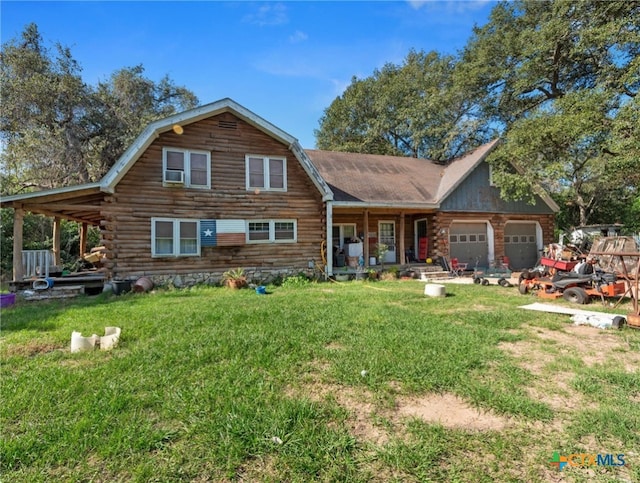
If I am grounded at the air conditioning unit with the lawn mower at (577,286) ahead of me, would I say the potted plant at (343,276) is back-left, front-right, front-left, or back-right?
front-left

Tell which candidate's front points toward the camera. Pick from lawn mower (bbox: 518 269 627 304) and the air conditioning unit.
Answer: the air conditioning unit

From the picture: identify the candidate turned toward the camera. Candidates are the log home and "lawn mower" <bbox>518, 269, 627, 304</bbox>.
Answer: the log home

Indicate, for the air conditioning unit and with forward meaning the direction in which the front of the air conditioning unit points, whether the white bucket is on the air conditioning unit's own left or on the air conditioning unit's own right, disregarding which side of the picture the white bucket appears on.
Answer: on the air conditioning unit's own left

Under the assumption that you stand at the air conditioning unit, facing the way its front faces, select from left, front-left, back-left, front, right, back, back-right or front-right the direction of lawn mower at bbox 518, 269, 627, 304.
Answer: front-left

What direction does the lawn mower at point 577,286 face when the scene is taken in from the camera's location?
facing to the left of the viewer

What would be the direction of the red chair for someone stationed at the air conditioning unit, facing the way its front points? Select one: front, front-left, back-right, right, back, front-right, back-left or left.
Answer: left

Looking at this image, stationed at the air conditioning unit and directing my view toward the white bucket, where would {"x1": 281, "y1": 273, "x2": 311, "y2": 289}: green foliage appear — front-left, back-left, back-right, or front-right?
front-left

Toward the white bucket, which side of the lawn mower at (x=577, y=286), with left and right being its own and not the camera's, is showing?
front

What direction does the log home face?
toward the camera

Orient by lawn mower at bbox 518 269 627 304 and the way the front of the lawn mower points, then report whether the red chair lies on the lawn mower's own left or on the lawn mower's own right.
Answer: on the lawn mower's own right
